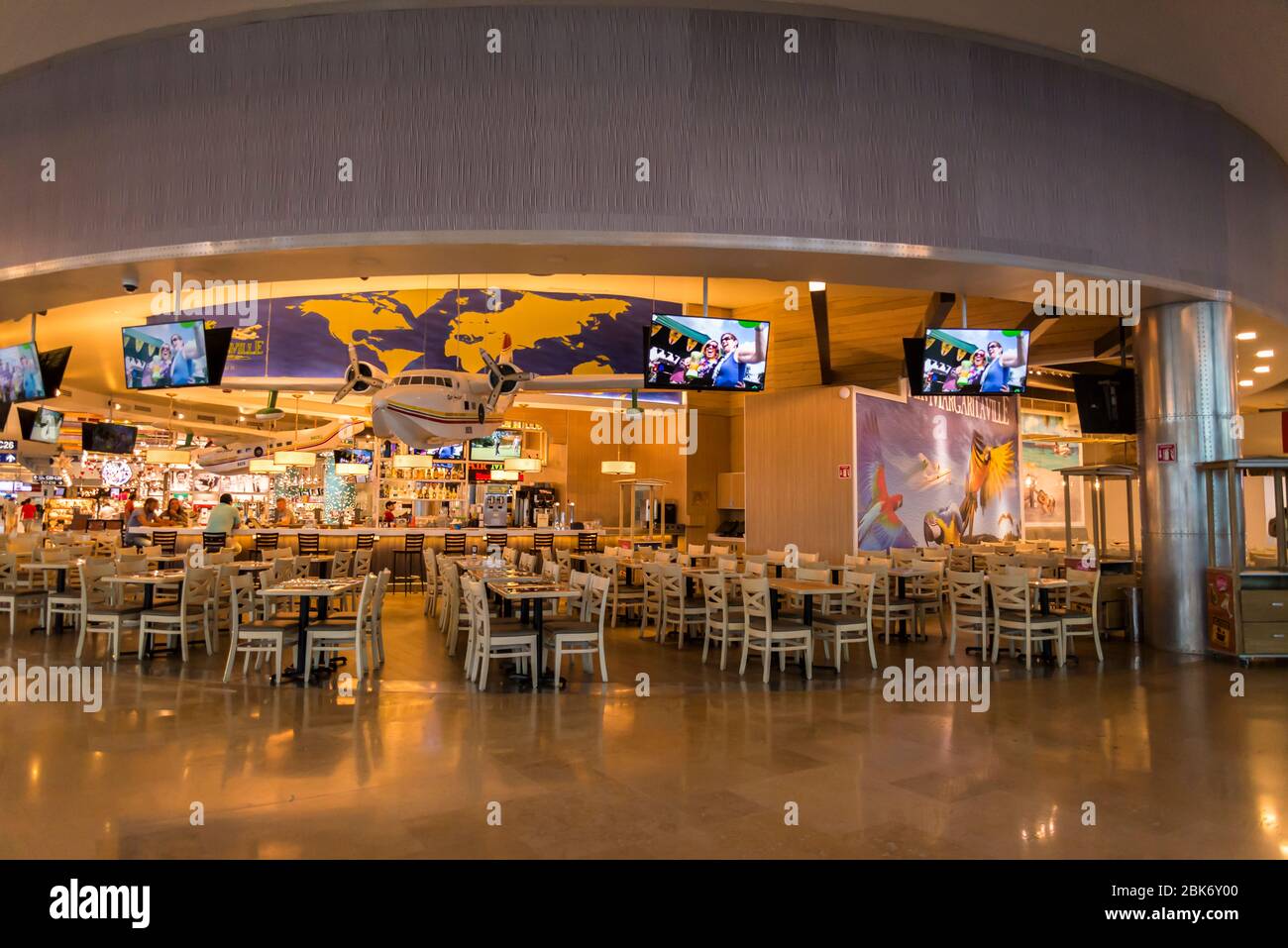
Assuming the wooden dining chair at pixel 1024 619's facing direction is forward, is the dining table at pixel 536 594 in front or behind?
behind

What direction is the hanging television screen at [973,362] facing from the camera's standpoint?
toward the camera

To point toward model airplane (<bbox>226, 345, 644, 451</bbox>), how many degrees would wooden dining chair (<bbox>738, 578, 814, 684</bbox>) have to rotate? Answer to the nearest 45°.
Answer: approximately 90° to its left

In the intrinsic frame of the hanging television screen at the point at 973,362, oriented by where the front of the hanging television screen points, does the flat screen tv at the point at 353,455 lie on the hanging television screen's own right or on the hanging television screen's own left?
on the hanging television screen's own right

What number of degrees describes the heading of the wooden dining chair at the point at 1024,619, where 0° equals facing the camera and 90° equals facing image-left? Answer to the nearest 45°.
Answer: approximately 225°

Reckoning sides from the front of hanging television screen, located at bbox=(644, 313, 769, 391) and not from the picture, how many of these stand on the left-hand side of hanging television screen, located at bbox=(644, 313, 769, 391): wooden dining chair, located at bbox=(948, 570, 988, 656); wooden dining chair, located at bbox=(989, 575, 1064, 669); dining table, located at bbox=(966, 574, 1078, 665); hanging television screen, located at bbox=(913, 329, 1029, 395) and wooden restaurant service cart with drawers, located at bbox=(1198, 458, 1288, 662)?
5

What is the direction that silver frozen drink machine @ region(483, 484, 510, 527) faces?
toward the camera

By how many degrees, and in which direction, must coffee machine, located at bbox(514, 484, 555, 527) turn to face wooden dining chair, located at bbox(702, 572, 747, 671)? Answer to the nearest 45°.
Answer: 0° — it already faces it

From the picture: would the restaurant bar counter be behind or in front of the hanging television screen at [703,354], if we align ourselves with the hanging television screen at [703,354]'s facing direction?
behind

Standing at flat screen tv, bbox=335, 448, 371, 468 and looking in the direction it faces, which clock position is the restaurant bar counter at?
The restaurant bar counter is roughly at 12 o'clock from the flat screen tv.

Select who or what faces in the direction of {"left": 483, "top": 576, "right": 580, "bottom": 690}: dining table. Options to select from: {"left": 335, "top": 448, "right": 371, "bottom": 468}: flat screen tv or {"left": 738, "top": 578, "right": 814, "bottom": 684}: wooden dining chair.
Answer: the flat screen tv

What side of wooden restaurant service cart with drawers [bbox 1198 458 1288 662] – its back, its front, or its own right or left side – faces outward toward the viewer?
front

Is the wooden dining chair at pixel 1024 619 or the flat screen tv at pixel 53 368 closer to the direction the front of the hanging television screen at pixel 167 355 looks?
the wooden dining chair
